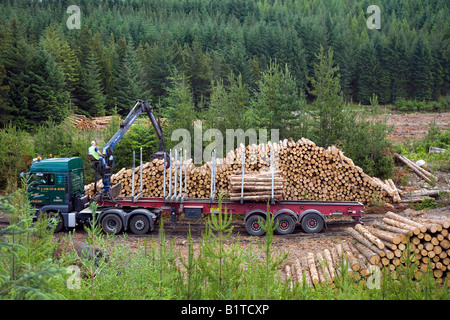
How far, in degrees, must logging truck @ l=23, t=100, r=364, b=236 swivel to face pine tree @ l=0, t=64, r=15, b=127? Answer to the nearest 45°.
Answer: approximately 45° to its right

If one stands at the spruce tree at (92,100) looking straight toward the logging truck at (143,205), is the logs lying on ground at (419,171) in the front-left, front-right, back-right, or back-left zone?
front-left

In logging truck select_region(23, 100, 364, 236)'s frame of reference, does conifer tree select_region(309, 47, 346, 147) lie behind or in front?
behind

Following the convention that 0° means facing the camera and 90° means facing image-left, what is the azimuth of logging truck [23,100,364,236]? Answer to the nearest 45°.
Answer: approximately 90°

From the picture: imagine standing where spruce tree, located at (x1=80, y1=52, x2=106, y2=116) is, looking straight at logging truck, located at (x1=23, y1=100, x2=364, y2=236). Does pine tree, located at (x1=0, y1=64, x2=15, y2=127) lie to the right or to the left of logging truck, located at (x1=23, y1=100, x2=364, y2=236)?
right

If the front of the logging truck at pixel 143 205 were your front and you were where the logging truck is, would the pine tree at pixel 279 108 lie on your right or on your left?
on your right

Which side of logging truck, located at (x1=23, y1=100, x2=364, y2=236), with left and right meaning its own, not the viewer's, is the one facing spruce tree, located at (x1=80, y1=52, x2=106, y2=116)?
right
